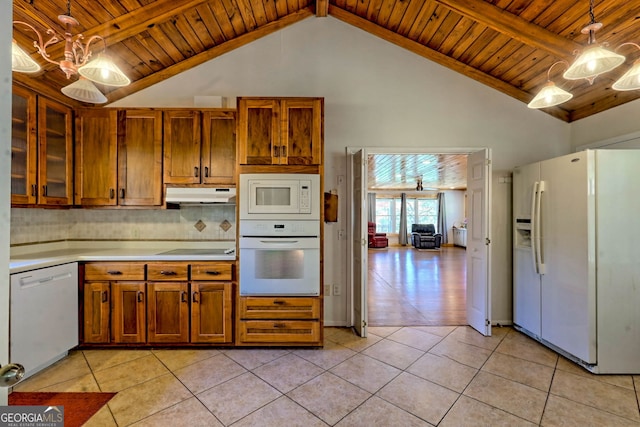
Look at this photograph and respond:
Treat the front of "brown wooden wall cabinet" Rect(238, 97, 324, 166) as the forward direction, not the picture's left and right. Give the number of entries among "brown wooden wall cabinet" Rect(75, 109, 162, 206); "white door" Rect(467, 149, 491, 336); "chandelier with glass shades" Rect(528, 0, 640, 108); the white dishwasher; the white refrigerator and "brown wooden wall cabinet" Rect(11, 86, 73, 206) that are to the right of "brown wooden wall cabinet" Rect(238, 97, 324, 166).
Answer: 3

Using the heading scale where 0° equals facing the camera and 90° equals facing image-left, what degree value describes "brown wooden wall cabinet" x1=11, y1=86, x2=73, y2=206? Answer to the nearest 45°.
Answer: approximately 315°

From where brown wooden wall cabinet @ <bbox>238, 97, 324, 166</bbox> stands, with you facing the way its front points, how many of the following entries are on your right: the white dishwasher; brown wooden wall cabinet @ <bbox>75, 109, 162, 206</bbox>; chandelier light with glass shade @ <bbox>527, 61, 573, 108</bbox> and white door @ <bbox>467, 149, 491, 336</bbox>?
2

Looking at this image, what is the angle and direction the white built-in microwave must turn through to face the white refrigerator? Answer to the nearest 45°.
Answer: approximately 90° to its left

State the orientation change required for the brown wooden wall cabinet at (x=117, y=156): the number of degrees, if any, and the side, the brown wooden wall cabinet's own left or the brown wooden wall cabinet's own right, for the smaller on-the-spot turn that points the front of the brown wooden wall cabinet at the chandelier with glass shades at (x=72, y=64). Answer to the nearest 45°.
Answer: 0° — it already faces it

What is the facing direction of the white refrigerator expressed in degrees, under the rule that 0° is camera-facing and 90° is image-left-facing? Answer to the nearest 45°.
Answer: approximately 45°

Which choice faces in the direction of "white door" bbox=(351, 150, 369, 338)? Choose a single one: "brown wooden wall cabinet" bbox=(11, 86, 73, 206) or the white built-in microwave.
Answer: the brown wooden wall cabinet

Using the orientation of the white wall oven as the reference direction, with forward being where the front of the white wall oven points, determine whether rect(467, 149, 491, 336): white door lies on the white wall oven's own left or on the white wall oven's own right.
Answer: on the white wall oven's own left

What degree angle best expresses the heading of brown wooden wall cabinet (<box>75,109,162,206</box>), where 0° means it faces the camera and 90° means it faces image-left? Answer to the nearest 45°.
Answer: approximately 0°

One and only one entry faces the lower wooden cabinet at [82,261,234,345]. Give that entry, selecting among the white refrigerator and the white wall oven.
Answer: the white refrigerator

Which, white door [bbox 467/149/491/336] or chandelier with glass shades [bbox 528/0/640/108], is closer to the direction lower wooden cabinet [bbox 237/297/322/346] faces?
the chandelier with glass shades

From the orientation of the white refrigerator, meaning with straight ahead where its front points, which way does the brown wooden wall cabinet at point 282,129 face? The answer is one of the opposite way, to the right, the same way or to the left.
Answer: to the left

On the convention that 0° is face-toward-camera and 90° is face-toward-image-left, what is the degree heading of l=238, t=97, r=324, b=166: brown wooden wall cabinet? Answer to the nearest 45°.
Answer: approximately 0°

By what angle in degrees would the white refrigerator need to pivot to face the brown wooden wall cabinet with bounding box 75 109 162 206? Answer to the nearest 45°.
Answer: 0° — it already faces it
